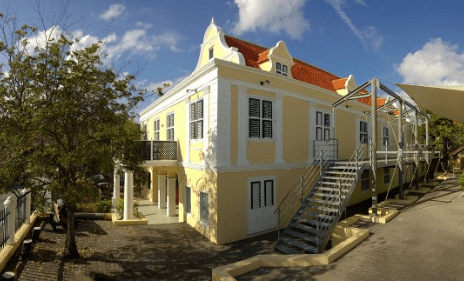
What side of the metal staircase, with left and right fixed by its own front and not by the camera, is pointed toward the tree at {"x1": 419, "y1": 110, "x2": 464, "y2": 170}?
back

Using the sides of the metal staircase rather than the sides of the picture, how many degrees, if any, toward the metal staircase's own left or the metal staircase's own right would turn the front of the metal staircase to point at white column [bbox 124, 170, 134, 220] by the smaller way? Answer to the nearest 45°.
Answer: approximately 45° to the metal staircase's own right

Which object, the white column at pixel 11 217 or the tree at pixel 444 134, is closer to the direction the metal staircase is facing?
the white column

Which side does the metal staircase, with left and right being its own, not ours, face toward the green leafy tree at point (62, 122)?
front

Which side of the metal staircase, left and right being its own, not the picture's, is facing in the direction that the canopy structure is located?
back

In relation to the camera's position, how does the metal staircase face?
facing the viewer and to the left of the viewer

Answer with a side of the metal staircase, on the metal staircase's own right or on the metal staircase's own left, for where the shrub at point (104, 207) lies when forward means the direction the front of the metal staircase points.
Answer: on the metal staircase's own right

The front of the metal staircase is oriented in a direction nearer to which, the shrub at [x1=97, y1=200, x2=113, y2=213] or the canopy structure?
the shrub

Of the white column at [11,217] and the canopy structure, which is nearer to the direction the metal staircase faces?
the white column

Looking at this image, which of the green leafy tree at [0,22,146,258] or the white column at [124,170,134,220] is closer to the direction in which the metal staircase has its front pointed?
the green leafy tree

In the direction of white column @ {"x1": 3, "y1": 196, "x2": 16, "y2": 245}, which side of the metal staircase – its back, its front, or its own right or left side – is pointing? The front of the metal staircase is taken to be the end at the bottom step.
front
